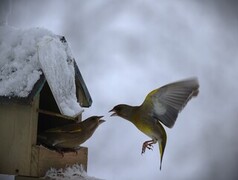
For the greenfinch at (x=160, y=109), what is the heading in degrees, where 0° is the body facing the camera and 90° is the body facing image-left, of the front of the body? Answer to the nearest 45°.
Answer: approximately 90°

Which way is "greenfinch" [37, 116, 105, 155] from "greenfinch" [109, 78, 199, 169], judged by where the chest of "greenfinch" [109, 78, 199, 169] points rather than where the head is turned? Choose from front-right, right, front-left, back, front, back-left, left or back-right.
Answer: front

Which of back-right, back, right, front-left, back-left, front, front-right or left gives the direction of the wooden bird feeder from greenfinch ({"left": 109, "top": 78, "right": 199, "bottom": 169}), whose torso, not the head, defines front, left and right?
front
